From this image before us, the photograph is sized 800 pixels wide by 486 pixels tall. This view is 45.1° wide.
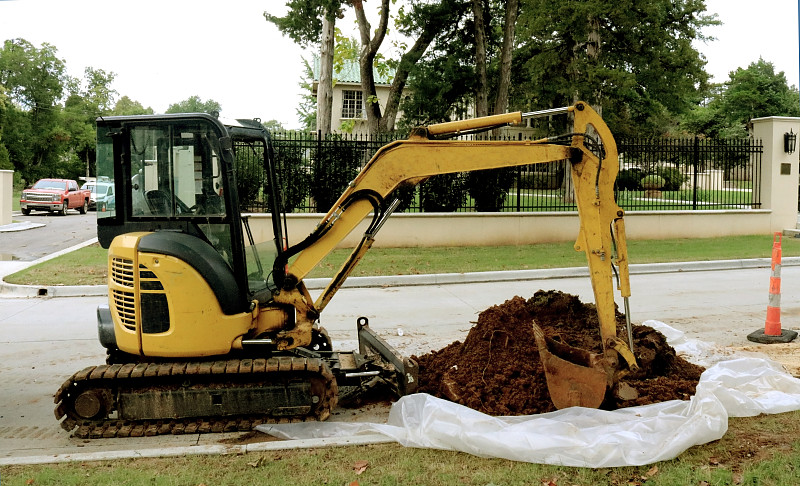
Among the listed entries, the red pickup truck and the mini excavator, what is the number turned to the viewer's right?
1

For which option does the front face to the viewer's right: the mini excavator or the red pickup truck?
the mini excavator

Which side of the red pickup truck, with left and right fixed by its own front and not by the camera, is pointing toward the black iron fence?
left

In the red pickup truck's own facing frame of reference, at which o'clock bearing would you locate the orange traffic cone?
The orange traffic cone is roughly at 10 o'clock from the red pickup truck.

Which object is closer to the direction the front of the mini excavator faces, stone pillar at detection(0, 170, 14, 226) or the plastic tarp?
the plastic tarp

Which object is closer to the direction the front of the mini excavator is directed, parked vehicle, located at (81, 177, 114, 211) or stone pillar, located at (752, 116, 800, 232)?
the stone pillar

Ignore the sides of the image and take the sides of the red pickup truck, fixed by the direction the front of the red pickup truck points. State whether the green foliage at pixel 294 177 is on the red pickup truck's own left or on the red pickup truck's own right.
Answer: on the red pickup truck's own left

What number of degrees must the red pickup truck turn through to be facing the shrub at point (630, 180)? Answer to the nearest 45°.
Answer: approximately 90° to its left

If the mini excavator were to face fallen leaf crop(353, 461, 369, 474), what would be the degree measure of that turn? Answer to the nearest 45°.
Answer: approximately 45° to its right

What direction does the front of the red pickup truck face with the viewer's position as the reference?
facing the viewer and to the left of the viewer

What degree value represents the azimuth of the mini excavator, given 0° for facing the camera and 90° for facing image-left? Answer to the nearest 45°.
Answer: approximately 270°

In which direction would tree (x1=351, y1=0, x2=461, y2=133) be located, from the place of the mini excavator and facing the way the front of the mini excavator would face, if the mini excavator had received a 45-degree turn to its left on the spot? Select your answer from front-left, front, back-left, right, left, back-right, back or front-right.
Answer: front-left

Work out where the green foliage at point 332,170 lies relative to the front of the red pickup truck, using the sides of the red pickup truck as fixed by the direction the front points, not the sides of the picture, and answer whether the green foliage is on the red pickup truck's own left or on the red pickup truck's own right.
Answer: on the red pickup truck's own left

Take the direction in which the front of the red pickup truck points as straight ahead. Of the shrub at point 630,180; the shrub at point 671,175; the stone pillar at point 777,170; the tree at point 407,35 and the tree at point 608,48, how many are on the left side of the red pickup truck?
5
